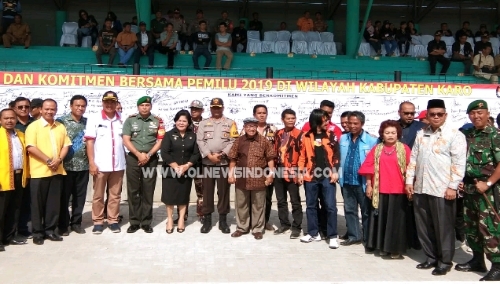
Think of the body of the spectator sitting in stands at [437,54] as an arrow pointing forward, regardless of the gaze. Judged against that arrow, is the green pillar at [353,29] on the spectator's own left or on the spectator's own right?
on the spectator's own right

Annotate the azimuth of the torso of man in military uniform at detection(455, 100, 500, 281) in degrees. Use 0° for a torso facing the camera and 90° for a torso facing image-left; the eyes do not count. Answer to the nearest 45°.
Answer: approximately 45°

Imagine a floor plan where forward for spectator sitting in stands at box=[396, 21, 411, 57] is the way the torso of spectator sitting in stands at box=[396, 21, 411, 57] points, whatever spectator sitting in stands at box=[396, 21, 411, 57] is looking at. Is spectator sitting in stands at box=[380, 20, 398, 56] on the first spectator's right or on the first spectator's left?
on the first spectator's right

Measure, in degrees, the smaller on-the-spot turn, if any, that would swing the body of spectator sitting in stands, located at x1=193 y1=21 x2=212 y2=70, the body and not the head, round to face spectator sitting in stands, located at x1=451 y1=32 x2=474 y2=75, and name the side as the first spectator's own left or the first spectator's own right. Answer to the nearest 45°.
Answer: approximately 90° to the first spectator's own left

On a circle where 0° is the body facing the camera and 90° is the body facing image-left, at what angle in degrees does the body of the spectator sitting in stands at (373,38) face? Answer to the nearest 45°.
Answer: approximately 315°

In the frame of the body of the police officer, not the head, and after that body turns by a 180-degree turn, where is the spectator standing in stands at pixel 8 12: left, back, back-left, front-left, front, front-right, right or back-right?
front-left

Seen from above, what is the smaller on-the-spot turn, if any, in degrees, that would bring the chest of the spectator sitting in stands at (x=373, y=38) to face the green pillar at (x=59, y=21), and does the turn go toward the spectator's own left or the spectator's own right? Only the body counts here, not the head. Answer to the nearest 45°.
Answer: approximately 135° to the spectator's own right

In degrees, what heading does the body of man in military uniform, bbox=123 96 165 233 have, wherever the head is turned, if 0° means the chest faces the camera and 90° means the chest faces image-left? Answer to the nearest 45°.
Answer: approximately 0°

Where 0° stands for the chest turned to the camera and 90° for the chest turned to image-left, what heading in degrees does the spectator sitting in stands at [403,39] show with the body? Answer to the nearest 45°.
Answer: approximately 0°
